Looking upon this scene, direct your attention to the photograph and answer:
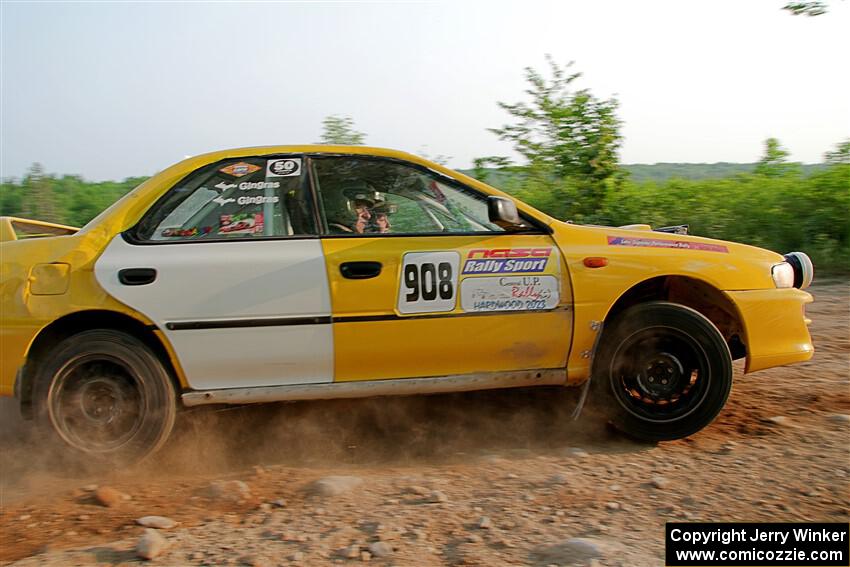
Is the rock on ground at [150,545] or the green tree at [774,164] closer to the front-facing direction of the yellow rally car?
the green tree

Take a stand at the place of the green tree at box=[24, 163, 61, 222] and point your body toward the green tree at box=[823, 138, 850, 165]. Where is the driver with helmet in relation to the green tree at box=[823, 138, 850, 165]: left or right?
right

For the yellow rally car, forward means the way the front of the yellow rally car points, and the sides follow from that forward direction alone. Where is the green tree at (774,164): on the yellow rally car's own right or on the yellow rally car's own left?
on the yellow rally car's own left

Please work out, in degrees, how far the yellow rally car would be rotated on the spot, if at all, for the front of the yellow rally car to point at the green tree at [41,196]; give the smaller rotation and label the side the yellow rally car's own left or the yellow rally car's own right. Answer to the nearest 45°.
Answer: approximately 135° to the yellow rally car's own left

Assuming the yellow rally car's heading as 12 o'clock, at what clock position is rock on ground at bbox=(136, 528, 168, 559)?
The rock on ground is roughly at 4 o'clock from the yellow rally car.

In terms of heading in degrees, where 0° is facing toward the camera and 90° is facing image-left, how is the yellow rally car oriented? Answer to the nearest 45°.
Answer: approximately 270°
